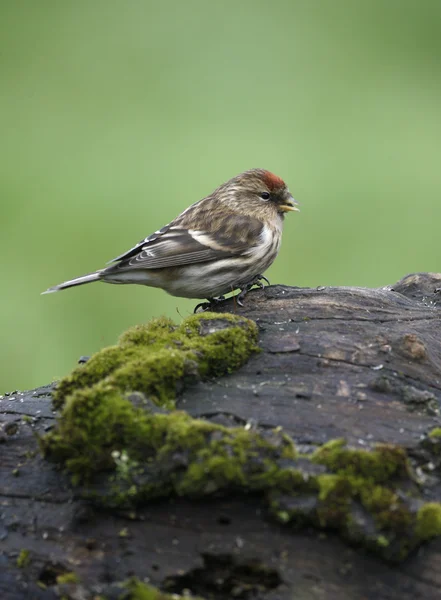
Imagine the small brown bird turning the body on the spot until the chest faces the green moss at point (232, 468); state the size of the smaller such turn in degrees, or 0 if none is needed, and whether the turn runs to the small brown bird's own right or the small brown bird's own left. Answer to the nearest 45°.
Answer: approximately 90° to the small brown bird's own right

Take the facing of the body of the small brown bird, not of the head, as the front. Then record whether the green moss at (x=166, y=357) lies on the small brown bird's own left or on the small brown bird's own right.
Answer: on the small brown bird's own right

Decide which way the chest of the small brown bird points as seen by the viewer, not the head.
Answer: to the viewer's right

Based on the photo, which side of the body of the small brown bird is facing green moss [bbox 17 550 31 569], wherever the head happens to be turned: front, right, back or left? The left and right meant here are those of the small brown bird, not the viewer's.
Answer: right
